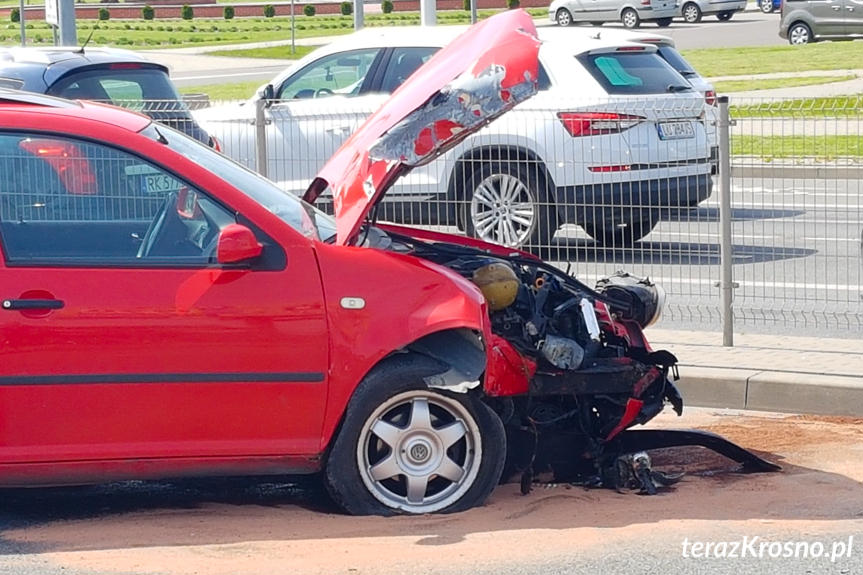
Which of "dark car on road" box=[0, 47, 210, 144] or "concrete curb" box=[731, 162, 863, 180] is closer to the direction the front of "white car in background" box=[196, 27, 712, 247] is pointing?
the dark car on road

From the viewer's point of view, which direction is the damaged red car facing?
to the viewer's right

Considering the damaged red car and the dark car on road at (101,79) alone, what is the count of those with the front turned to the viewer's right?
1

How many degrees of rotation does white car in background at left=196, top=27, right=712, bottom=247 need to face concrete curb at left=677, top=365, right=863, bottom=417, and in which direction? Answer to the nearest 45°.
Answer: approximately 180°

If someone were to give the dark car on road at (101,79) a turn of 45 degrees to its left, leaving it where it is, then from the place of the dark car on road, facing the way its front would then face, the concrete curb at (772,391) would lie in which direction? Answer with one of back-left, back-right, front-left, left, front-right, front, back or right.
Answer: back-left

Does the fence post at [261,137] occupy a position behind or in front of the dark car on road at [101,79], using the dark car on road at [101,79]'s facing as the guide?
behind

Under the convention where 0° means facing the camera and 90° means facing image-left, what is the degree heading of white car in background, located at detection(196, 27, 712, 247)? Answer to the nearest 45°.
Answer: approximately 135°

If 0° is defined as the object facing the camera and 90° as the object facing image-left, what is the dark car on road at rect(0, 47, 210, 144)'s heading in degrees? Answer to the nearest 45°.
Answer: approximately 135°

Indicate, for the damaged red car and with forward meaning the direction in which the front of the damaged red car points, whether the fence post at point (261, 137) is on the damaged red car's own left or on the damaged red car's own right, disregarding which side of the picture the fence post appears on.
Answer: on the damaged red car's own left

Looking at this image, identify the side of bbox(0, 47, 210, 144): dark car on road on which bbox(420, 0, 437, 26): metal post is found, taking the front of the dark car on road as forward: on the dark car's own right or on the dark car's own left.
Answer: on the dark car's own right

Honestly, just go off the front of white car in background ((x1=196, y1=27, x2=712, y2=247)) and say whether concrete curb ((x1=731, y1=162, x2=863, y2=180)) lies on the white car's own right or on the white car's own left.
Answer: on the white car's own right

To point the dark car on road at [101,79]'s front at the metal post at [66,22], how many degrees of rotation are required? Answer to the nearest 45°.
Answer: approximately 45° to its right

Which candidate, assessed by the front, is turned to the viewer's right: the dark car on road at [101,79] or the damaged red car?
the damaged red car

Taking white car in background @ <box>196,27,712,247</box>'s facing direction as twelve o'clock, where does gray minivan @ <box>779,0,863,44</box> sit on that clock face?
The gray minivan is roughly at 2 o'clock from the white car in background.

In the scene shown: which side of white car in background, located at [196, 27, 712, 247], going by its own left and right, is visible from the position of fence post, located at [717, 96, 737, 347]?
back

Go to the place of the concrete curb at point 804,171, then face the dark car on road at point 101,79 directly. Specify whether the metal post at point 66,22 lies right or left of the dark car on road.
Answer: right
